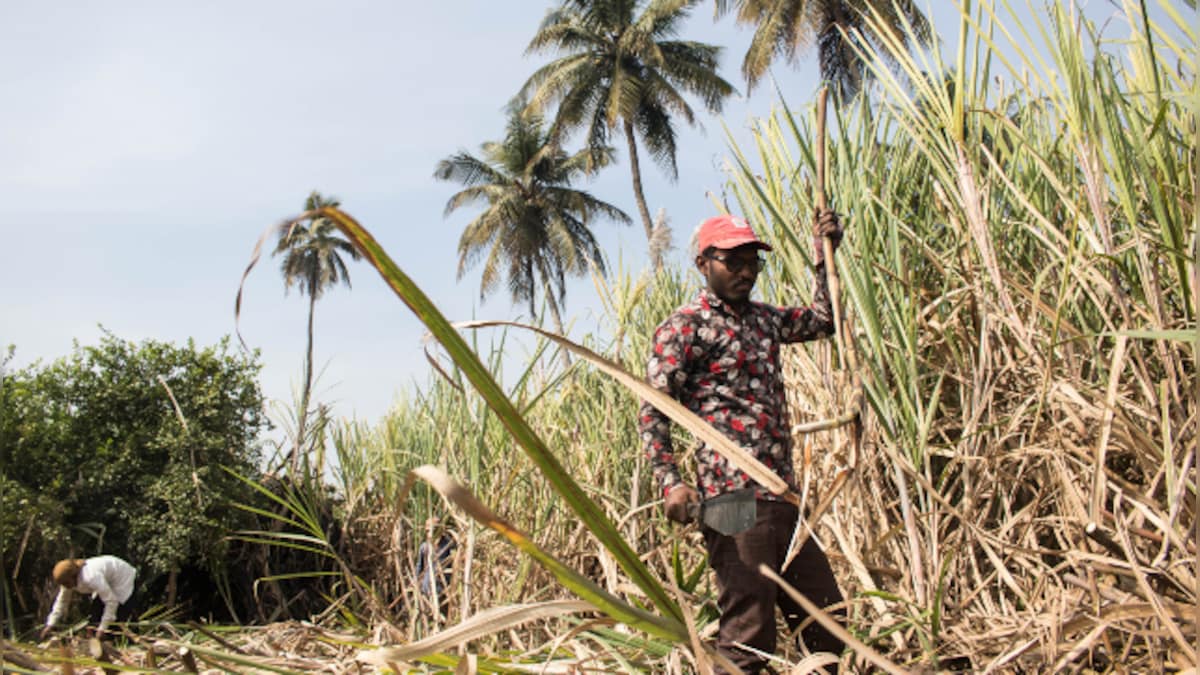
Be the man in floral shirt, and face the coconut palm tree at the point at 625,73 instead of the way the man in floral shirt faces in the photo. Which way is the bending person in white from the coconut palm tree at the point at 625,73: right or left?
left

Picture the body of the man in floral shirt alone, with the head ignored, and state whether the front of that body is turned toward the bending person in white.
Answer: no

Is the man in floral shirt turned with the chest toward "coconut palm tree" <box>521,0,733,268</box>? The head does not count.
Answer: no

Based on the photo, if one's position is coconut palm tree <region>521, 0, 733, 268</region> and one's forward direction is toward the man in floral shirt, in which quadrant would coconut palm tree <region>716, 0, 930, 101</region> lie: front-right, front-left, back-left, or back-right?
front-left

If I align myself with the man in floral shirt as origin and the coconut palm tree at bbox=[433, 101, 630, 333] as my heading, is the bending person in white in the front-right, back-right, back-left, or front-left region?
front-left

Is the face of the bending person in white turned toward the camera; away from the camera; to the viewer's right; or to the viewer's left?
to the viewer's left

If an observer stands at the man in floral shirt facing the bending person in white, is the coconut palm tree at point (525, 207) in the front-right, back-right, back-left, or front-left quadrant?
front-right

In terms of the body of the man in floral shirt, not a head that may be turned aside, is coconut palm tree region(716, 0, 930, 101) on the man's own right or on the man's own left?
on the man's own left

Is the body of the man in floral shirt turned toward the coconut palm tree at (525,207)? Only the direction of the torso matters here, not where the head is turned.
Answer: no
